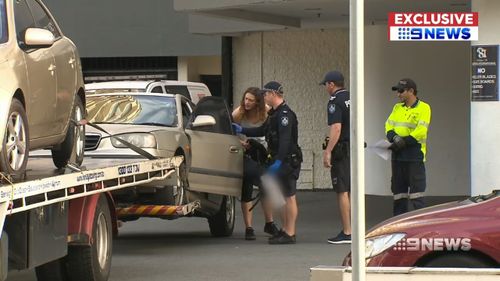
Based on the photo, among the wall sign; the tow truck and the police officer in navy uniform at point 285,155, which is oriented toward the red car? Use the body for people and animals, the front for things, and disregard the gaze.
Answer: the wall sign

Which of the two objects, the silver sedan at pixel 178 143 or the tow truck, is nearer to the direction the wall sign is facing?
the tow truck

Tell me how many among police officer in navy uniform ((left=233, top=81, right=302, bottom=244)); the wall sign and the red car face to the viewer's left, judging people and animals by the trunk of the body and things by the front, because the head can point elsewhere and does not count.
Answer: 2

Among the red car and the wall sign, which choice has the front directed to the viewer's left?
the red car

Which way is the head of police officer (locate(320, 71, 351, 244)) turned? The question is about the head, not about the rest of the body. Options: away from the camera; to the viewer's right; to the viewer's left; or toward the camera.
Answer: to the viewer's left

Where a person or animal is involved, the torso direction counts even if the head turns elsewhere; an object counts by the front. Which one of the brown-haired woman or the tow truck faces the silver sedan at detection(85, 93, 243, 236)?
the brown-haired woman

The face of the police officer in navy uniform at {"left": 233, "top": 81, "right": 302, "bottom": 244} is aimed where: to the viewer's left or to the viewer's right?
to the viewer's left

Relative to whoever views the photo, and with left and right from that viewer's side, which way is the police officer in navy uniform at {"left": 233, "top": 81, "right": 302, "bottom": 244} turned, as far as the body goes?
facing to the left of the viewer

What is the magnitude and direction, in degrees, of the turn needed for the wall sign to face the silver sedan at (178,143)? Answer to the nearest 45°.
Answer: approximately 90° to its right

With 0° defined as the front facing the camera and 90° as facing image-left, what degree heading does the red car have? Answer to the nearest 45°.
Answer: approximately 90°
